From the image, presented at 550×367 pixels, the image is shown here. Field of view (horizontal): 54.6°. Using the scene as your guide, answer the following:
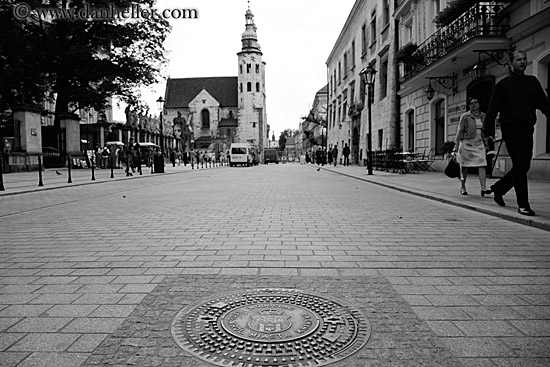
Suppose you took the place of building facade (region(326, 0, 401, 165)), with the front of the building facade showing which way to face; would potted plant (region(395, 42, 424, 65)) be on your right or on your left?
on your left

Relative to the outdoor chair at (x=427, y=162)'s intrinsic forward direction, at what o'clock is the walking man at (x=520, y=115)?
The walking man is roughly at 9 o'clock from the outdoor chair.

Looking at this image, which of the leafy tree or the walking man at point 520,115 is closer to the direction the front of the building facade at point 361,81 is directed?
the leafy tree

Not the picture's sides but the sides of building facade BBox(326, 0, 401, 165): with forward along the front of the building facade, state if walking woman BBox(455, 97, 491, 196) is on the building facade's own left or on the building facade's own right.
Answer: on the building facade's own left

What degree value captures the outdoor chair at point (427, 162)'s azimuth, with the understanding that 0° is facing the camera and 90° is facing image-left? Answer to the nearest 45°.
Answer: approximately 90°

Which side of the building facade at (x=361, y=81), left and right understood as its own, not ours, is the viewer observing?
left

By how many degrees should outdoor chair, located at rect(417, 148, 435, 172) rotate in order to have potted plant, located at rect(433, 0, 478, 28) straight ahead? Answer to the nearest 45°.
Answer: approximately 90° to its left

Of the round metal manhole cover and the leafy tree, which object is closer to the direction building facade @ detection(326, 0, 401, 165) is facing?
the leafy tree

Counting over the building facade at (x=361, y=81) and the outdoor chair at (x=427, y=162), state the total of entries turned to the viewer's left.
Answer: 2

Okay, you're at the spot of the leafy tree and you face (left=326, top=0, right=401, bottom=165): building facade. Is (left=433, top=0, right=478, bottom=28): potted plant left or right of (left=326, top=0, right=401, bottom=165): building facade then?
right
